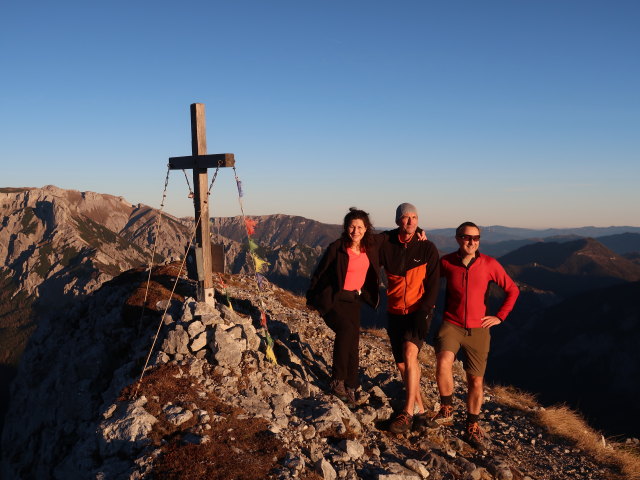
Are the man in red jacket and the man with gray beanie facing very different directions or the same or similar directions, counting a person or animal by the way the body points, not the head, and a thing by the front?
same or similar directions

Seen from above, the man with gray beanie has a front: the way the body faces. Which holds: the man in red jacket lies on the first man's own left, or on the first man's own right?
on the first man's own left

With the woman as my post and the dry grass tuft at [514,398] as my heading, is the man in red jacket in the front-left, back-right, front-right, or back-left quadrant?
front-right

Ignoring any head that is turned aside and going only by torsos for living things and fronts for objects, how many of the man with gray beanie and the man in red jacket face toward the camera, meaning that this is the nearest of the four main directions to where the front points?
2

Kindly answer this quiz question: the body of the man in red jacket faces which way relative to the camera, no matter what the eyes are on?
toward the camera

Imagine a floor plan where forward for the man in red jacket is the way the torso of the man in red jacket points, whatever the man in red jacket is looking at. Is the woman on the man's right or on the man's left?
on the man's right

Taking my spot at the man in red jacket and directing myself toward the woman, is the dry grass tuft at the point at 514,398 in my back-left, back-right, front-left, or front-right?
back-right

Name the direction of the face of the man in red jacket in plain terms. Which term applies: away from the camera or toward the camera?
toward the camera

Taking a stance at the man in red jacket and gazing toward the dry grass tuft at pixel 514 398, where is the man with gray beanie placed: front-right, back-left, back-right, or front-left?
back-left

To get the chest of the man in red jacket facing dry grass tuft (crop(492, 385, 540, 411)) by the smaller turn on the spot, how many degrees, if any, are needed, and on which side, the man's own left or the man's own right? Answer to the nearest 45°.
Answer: approximately 180°

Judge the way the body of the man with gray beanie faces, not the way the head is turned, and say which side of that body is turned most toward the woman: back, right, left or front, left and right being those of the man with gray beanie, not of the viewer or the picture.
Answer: right

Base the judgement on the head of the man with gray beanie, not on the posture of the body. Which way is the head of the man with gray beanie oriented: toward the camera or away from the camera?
toward the camera

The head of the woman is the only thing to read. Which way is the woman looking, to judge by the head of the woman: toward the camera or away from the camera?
toward the camera

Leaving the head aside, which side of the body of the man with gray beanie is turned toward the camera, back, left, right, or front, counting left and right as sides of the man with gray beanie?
front

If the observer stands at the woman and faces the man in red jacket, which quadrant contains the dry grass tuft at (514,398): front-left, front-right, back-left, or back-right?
front-left
